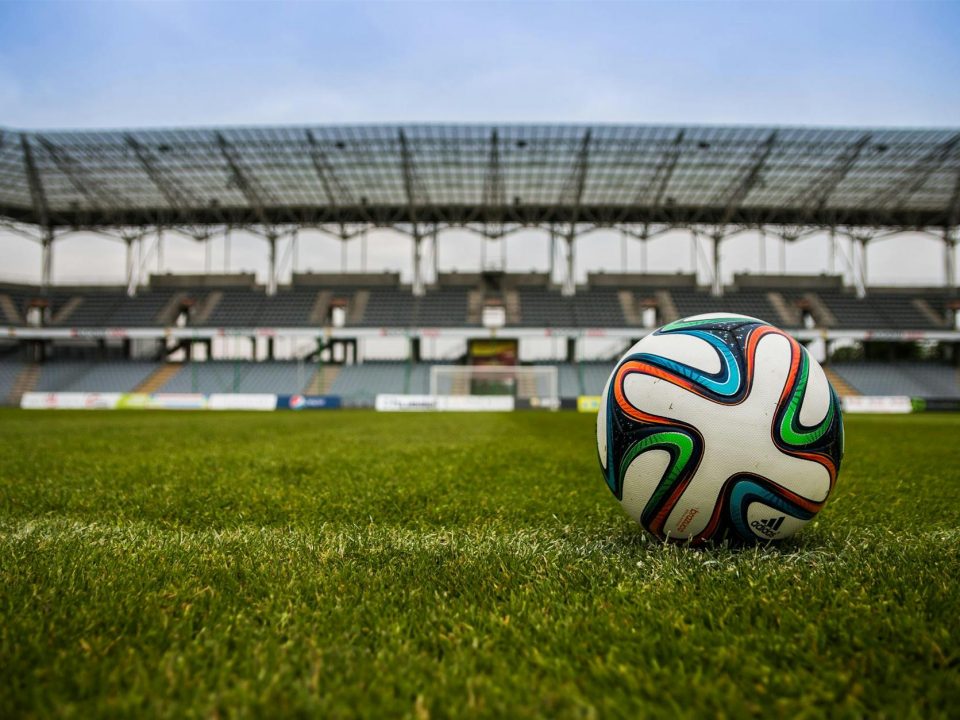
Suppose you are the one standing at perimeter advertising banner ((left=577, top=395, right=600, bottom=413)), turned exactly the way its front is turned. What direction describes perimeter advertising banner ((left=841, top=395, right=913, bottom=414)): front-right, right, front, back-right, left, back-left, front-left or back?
left

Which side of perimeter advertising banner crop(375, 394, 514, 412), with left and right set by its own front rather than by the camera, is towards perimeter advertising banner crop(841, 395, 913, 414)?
left

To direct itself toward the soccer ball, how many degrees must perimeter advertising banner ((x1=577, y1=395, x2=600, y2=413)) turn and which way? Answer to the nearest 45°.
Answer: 0° — it already faces it

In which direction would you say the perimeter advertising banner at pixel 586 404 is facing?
toward the camera

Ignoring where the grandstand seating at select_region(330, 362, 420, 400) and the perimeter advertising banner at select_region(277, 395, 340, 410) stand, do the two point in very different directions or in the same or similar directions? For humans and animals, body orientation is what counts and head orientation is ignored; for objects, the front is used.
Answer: same or similar directions

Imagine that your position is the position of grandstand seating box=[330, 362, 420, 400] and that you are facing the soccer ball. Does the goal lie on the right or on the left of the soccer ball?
left

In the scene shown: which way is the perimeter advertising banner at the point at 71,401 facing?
toward the camera

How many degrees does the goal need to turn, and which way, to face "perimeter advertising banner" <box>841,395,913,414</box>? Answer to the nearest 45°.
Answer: approximately 90° to its left

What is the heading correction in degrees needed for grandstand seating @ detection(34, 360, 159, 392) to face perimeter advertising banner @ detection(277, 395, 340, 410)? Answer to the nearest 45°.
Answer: approximately 45° to its left

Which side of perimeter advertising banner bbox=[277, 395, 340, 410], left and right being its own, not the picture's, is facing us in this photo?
front

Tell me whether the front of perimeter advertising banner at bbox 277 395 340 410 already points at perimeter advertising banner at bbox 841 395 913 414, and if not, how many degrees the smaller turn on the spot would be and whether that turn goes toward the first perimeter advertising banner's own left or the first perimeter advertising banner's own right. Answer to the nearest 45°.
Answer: approximately 90° to the first perimeter advertising banner's own left

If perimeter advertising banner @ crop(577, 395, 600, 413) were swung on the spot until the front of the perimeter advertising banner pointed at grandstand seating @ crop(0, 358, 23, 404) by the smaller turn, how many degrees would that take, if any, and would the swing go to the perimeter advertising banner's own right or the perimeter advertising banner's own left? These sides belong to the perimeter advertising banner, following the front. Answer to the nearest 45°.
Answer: approximately 90° to the perimeter advertising banner's own right
